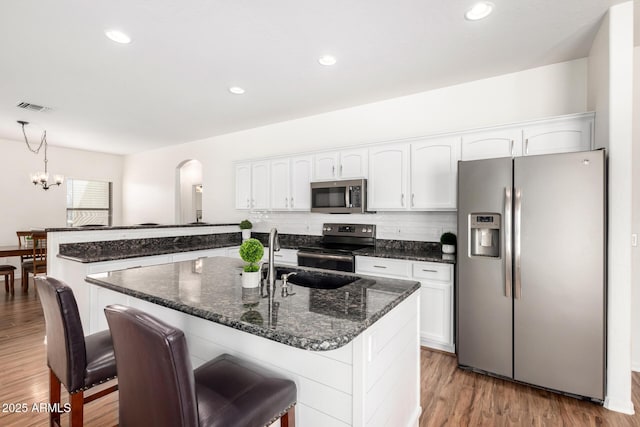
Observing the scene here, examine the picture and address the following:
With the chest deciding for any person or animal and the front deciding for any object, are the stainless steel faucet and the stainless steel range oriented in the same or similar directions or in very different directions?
very different directions

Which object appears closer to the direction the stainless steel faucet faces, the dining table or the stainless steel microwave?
the stainless steel microwave

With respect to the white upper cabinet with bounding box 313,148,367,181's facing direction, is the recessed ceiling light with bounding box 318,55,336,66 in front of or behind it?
in front

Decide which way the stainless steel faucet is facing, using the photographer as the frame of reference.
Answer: facing away from the viewer and to the right of the viewer

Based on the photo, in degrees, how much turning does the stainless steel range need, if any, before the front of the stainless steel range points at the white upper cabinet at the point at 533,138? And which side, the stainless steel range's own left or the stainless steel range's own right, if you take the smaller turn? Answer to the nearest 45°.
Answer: approximately 90° to the stainless steel range's own left

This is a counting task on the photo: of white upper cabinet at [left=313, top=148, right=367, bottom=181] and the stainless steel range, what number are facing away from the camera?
0

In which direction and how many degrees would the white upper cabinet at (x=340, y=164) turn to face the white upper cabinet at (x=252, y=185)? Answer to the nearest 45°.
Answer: approximately 90° to its right

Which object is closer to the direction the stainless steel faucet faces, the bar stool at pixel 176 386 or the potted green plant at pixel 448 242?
the potted green plant

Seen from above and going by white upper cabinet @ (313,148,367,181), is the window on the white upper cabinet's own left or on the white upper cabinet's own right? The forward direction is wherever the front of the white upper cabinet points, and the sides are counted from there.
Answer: on the white upper cabinet's own right

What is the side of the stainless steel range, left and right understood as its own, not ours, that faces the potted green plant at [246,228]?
right
